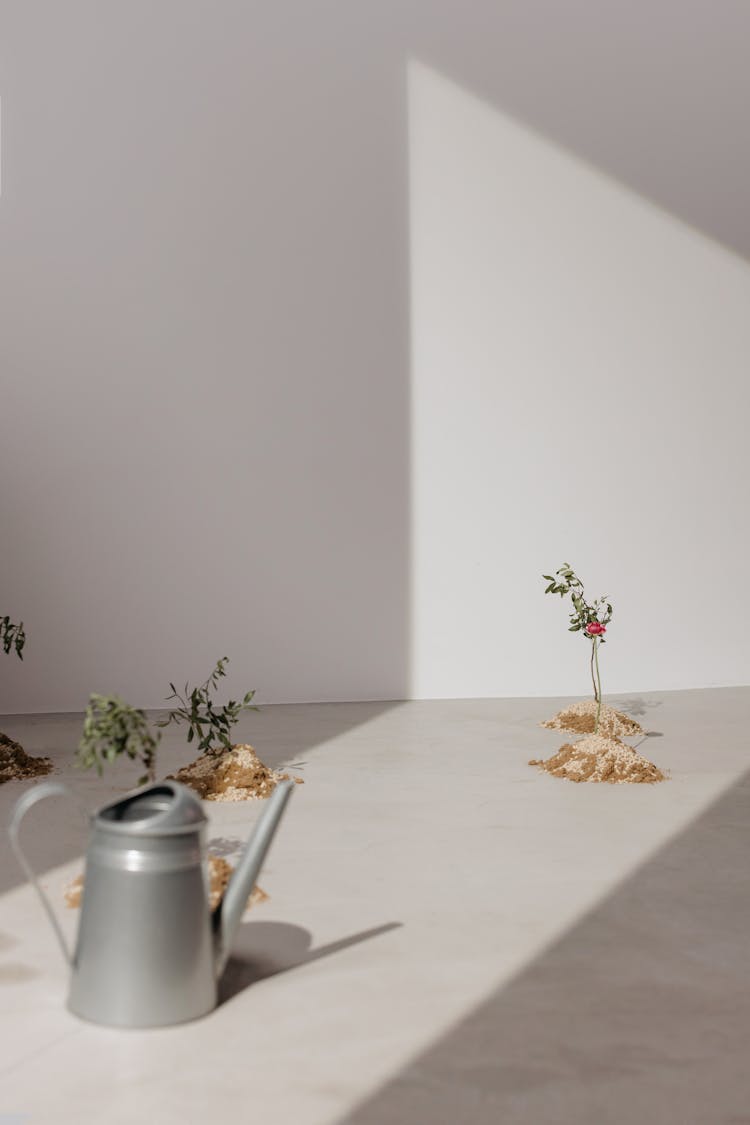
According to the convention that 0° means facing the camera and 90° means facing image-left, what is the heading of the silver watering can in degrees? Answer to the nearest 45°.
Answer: approximately 270°

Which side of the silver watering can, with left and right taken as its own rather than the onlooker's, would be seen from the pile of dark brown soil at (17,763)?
left

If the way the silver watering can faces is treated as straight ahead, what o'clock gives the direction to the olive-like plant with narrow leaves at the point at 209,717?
The olive-like plant with narrow leaves is roughly at 9 o'clock from the silver watering can.

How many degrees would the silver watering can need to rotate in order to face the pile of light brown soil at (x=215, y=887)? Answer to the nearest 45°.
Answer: approximately 90° to its left

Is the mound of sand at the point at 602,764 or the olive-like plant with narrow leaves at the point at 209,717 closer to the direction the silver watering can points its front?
the mound of sand

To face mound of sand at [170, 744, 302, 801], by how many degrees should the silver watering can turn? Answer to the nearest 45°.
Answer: approximately 90° to its left
